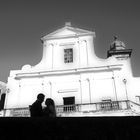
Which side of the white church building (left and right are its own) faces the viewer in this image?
front
